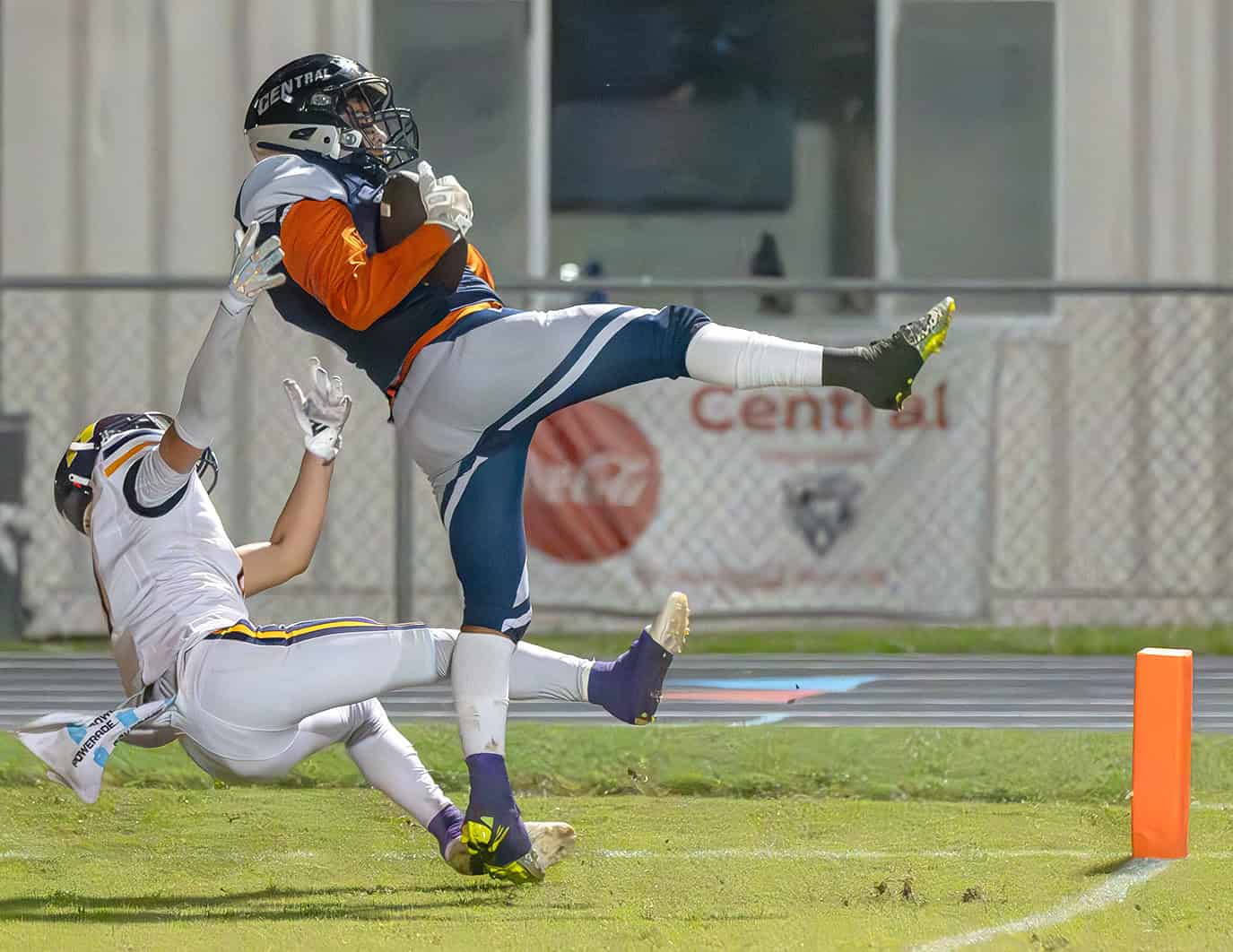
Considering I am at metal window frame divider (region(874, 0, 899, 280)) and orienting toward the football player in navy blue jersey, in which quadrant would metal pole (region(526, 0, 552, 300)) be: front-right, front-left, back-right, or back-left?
front-right

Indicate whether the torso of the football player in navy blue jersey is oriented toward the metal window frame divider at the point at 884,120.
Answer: no

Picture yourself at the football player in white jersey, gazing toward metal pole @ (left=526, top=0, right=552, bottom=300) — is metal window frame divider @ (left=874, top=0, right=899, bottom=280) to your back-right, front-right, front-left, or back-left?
front-right

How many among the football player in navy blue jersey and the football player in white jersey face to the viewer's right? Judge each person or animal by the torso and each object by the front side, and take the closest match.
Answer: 2

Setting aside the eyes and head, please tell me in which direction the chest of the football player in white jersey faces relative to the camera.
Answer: to the viewer's right

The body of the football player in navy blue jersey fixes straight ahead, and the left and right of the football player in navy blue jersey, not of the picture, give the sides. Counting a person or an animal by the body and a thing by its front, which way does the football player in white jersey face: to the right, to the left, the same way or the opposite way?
the same way

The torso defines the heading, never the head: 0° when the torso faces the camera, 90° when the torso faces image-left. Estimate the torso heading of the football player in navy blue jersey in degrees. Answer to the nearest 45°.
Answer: approximately 270°

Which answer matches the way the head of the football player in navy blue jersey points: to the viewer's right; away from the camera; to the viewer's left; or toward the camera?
to the viewer's right

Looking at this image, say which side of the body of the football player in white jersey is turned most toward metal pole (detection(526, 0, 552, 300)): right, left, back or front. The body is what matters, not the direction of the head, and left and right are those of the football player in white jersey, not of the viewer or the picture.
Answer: left
